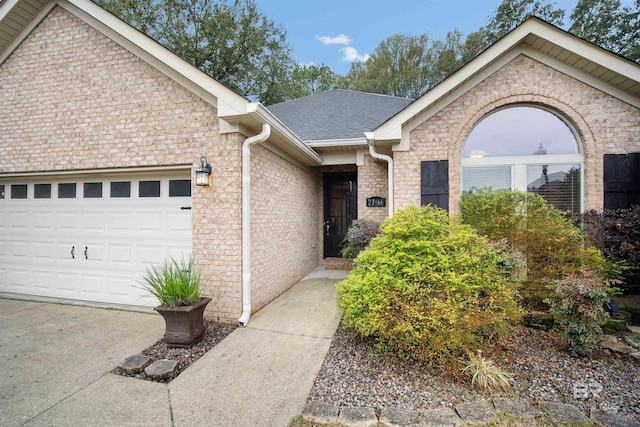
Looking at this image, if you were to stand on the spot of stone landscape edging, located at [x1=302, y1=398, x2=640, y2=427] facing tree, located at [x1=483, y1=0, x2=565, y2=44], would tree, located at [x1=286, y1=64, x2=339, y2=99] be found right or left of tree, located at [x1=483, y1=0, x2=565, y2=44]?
left

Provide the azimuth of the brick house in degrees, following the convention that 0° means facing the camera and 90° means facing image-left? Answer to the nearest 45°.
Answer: approximately 0°

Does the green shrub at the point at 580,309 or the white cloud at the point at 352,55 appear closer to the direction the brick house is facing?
the green shrub

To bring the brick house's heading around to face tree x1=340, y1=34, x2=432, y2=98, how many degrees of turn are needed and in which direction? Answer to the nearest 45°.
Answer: approximately 135° to its left

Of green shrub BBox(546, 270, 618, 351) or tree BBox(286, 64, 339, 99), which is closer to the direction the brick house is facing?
the green shrub

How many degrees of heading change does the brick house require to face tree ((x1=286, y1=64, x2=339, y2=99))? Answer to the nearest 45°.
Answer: approximately 180°

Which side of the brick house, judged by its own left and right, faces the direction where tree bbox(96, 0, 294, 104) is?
back

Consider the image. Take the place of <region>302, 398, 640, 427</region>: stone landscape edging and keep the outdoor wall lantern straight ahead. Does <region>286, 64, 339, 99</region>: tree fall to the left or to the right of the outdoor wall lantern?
right

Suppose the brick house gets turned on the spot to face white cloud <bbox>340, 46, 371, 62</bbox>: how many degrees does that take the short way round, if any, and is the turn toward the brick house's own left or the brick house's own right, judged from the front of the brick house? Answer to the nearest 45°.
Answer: approximately 180°
